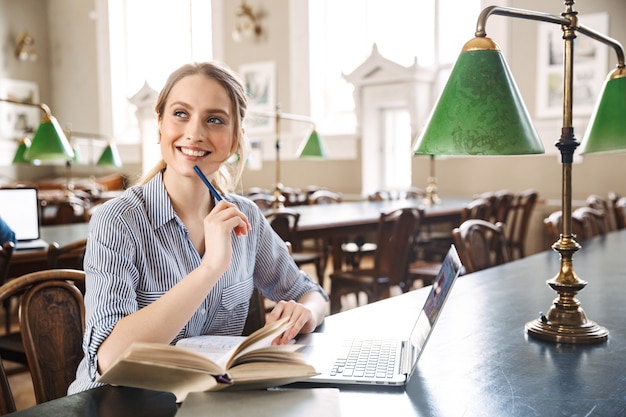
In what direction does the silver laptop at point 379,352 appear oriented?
to the viewer's left

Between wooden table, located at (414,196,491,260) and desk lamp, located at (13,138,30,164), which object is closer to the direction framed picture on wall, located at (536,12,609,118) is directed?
the wooden table

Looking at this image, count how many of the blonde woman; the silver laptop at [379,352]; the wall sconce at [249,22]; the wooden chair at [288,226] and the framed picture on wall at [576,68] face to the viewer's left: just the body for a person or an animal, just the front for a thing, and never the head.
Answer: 1

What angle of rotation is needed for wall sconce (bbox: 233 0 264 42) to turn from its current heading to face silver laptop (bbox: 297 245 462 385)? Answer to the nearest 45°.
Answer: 0° — it already faces it

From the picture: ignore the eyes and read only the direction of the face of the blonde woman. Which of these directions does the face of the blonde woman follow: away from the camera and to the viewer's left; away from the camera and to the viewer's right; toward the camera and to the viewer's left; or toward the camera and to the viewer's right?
toward the camera and to the viewer's right

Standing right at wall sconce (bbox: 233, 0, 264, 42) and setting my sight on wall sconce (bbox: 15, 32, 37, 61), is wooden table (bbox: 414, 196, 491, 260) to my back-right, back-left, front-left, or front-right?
back-left

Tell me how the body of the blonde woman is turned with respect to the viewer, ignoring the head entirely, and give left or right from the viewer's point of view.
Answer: facing the viewer and to the right of the viewer

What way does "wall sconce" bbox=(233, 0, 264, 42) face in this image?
toward the camera

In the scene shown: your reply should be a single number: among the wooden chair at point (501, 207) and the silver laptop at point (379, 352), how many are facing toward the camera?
0
